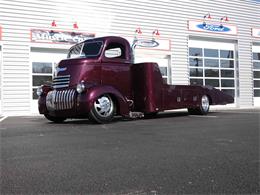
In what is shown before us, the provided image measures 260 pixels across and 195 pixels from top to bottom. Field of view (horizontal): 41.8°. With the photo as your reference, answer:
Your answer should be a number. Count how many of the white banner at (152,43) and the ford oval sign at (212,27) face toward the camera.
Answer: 2

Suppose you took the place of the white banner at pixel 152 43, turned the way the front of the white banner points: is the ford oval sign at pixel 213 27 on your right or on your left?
on your left

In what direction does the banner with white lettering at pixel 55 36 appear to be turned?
toward the camera

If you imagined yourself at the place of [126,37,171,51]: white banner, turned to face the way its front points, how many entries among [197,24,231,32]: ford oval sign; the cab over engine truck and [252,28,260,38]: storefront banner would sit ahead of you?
1

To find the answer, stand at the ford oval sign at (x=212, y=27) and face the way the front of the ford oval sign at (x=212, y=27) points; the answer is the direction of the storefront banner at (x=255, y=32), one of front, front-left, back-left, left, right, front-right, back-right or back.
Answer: back-left

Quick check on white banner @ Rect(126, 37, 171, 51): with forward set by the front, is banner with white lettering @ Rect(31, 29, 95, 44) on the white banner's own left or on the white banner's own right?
on the white banner's own right

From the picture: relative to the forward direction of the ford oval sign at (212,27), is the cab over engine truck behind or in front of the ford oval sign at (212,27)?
in front

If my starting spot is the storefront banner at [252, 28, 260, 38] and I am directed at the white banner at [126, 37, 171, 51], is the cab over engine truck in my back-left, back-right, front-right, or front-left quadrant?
front-left

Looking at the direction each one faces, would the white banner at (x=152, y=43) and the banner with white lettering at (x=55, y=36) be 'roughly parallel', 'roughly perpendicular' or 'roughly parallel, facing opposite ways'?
roughly parallel

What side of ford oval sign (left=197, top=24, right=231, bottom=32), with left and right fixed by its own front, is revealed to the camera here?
front

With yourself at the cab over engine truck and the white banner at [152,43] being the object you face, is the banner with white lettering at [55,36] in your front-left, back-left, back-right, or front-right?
front-left

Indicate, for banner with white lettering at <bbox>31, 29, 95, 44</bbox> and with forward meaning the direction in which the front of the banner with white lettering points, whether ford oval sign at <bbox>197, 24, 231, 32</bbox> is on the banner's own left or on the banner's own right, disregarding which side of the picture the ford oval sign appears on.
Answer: on the banner's own left

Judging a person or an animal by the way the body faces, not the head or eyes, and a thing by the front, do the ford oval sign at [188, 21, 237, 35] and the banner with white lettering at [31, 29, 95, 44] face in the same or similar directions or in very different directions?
same or similar directions

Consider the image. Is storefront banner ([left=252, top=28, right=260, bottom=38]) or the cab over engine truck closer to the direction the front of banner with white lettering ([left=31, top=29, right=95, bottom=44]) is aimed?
the cab over engine truck

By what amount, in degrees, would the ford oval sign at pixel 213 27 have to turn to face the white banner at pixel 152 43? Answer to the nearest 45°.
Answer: approximately 45° to its right

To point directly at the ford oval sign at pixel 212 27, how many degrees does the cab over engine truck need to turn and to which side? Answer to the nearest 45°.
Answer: approximately 180°
